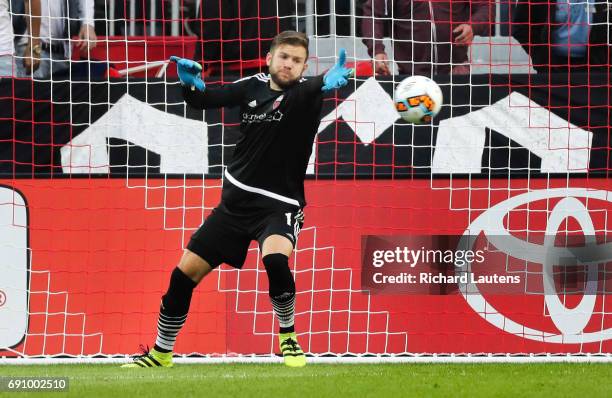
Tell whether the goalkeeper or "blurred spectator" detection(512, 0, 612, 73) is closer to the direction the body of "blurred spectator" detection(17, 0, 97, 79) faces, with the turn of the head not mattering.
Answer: the goalkeeper

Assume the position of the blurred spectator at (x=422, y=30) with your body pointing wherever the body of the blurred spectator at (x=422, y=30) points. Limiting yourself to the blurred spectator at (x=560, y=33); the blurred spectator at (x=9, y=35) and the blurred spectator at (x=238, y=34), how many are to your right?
2

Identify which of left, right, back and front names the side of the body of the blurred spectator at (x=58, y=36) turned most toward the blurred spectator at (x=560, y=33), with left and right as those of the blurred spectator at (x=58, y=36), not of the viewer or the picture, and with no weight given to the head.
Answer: left

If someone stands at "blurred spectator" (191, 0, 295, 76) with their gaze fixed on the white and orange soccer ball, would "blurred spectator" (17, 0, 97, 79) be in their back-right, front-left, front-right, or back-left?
back-right

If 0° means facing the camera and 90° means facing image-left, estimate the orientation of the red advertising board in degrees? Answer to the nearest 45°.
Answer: approximately 0°

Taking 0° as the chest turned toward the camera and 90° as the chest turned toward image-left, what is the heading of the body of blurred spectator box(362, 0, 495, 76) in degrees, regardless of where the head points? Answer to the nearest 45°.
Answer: approximately 0°

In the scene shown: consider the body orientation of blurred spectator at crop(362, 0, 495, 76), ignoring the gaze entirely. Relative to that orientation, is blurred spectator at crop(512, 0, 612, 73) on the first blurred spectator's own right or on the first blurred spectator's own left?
on the first blurred spectator's own left

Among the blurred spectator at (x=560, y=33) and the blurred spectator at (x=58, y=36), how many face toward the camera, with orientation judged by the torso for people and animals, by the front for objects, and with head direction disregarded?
2

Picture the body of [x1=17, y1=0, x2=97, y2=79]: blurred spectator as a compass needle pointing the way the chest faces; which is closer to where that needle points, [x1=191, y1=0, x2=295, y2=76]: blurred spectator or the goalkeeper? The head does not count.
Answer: the goalkeeper
